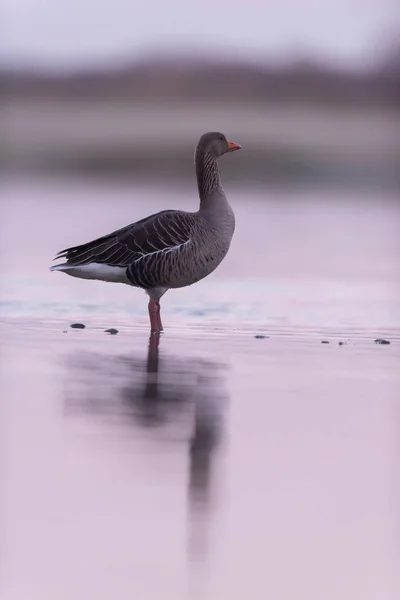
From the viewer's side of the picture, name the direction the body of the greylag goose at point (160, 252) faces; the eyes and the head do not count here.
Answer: to the viewer's right
